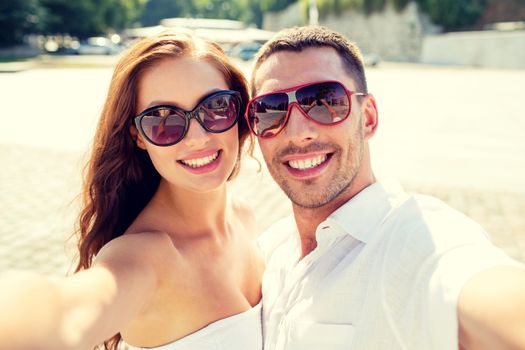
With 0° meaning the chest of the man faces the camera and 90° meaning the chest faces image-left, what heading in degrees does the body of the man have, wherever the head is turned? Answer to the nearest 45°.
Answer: approximately 45°

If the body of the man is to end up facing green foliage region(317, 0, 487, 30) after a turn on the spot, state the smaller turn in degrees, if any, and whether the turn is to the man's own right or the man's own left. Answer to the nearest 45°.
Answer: approximately 135° to the man's own right

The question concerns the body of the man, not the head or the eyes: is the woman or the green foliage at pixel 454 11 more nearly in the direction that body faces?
the woman

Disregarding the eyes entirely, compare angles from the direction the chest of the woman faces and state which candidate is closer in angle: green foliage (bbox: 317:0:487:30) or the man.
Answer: the man

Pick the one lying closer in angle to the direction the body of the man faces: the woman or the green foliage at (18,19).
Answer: the woman

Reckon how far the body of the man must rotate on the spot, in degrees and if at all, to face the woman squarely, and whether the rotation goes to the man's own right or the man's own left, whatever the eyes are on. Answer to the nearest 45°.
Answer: approximately 45° to the man's own right

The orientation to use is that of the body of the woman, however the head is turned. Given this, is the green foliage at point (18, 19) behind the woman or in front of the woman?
behind

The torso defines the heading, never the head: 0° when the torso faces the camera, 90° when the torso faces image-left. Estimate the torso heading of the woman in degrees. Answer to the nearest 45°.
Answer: approximately 315°

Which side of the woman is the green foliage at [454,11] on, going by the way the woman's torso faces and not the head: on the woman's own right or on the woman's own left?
on the woman's own left
